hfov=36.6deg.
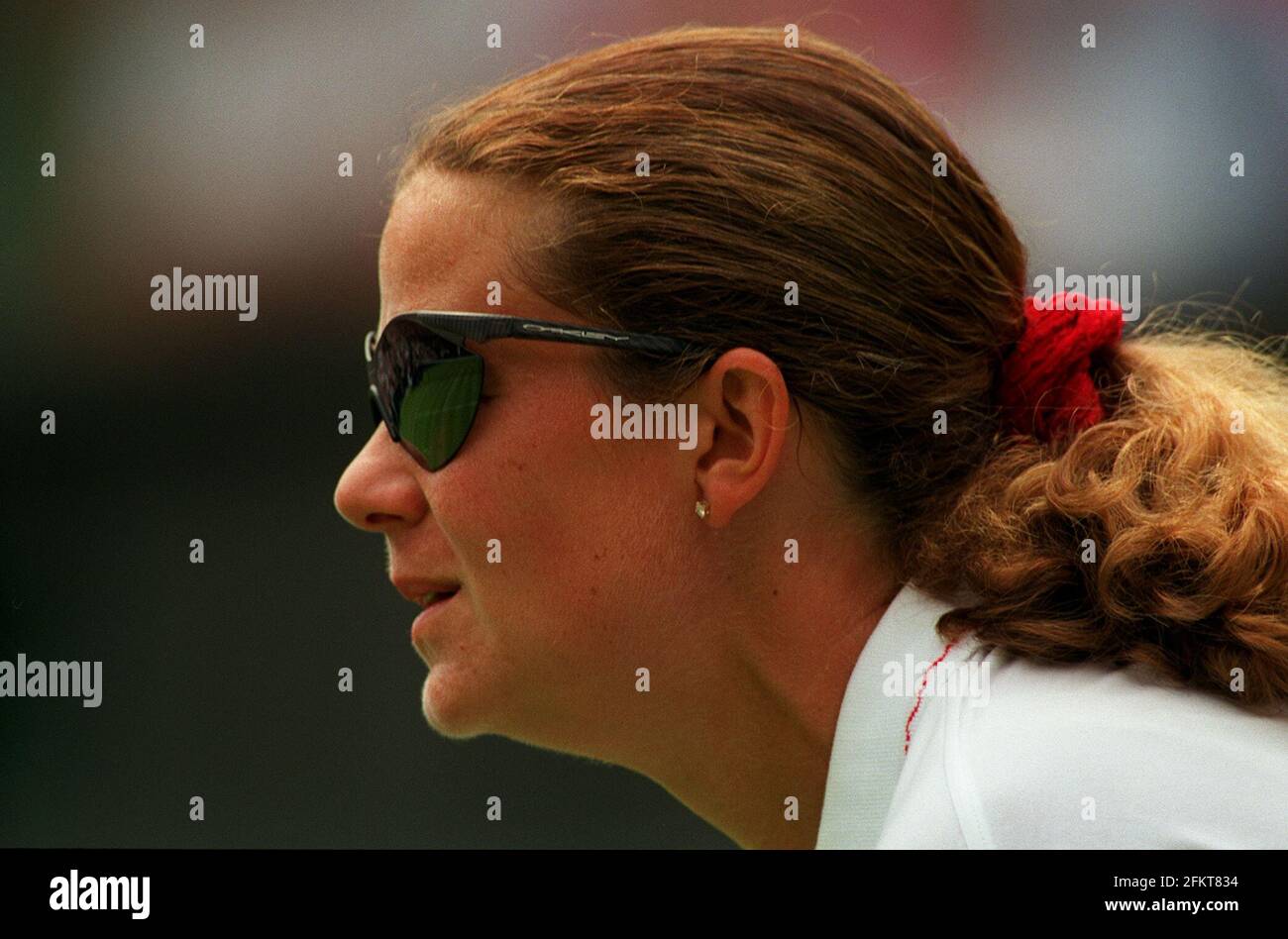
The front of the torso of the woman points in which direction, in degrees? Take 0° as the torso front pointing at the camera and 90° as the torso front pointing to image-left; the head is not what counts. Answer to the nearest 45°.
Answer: approximately 90°

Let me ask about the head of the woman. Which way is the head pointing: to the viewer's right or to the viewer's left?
to the viewer's left
